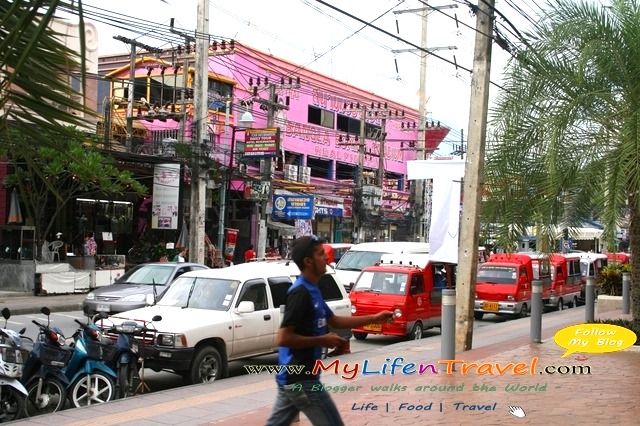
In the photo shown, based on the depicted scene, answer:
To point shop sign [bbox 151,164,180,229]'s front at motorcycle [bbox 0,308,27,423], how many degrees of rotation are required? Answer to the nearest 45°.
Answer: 0° — it already faces it

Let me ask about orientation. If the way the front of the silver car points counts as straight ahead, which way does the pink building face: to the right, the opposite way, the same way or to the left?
to the left

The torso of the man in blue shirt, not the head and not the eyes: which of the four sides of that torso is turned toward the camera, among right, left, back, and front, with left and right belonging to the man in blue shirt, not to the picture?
right

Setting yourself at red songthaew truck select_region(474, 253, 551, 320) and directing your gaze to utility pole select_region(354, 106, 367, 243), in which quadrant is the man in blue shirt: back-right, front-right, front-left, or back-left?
back-left

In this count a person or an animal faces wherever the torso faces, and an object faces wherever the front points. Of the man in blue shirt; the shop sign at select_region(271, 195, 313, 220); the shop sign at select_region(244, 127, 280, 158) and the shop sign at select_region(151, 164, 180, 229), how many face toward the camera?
3

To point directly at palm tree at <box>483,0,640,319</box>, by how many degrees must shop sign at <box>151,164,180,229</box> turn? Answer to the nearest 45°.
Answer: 0° — it already faces it

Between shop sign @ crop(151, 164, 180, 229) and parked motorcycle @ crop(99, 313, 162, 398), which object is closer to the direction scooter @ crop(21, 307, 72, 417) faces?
the parked motorcycle

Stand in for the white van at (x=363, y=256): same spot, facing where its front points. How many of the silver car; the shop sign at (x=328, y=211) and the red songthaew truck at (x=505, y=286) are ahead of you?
1

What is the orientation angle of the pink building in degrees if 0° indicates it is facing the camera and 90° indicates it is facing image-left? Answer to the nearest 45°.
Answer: approximately 315°

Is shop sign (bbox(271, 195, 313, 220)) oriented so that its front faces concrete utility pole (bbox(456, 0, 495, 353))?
yes

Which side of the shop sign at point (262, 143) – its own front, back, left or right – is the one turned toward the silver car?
front

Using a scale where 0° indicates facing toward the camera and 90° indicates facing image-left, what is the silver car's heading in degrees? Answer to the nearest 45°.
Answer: approximately 45°

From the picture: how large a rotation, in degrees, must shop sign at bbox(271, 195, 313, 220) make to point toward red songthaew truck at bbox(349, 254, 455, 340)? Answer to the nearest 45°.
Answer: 0° — it already faces it

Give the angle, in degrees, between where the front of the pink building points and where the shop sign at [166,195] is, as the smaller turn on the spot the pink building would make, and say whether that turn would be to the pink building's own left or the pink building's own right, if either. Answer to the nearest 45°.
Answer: approximately 90° to the pink building's own right

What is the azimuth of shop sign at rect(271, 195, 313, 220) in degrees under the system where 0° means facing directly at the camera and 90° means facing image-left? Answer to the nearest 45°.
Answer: approximately 0°

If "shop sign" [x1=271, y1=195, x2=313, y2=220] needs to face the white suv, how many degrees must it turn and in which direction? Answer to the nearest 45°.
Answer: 0° — it already faces it

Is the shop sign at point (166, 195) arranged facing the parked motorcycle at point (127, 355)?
yes
